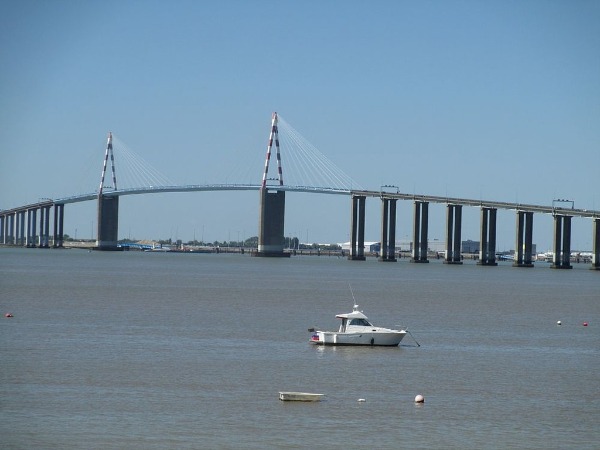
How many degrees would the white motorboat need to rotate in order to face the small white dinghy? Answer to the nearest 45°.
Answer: approximately 90° to its right

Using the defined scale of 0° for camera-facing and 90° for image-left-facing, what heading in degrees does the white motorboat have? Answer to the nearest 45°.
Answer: approximately 270°
